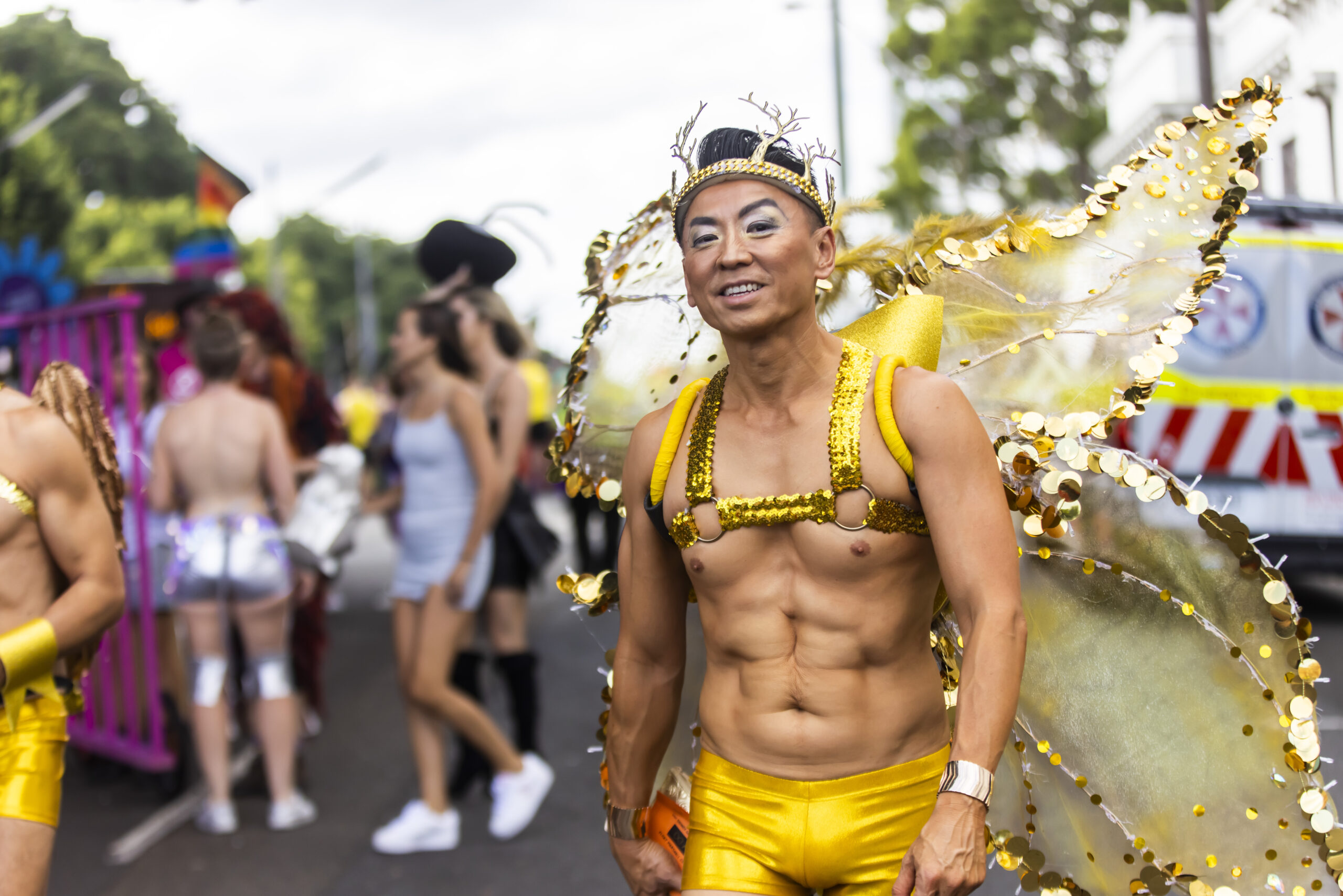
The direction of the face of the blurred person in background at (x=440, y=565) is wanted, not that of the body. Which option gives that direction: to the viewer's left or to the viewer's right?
to the viewer's left

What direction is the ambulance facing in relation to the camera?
away from the camera

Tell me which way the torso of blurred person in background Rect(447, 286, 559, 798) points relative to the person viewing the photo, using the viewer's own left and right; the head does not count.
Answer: facing to the left of the viewer

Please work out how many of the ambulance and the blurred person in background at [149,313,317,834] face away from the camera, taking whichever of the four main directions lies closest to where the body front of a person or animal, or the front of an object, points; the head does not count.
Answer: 2

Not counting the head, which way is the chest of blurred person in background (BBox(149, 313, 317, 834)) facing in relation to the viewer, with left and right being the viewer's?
facing away from the viewer

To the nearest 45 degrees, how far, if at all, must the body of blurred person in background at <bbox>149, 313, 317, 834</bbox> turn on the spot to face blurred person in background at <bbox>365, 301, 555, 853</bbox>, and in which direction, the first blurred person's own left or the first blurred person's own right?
approximately 135° to the first blurred person's own right
